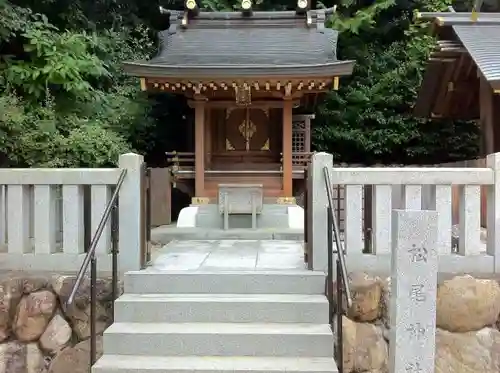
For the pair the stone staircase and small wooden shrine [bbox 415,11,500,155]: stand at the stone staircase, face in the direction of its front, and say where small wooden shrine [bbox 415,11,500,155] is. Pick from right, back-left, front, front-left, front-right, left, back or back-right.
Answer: back-left

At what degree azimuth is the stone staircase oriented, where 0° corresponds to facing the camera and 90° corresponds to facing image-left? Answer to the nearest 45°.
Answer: approximately 0°

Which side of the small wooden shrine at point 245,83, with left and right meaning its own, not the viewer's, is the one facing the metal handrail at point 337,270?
front

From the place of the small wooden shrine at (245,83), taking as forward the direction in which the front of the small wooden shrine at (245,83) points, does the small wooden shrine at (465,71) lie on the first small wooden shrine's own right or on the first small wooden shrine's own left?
on the first small wooden shrine's own left

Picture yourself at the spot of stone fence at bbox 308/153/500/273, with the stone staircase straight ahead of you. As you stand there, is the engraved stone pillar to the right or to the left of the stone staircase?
left

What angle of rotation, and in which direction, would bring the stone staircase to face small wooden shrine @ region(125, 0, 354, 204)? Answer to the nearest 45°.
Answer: approximately 180°

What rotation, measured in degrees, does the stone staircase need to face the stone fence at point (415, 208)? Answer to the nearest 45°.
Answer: approximately 90° to its left

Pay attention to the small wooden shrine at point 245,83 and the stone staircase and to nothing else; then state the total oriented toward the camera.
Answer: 2

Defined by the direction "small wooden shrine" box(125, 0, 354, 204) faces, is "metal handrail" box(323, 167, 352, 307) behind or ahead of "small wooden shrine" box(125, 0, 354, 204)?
ahead

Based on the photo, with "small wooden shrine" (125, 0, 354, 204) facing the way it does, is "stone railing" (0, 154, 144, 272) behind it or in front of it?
in front
